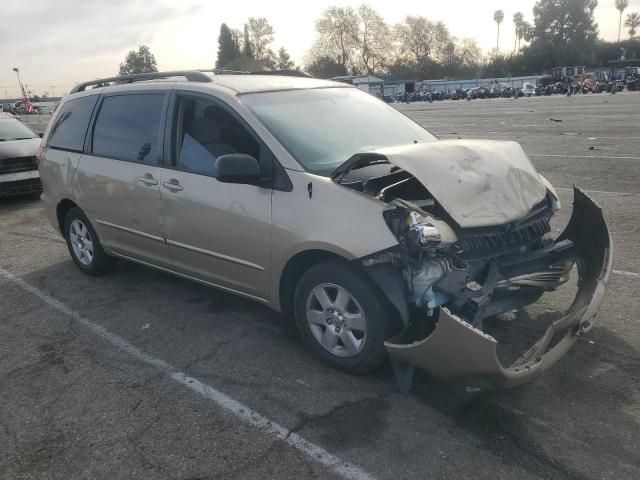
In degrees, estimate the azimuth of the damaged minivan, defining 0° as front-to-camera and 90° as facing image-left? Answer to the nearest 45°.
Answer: approximately 315°
